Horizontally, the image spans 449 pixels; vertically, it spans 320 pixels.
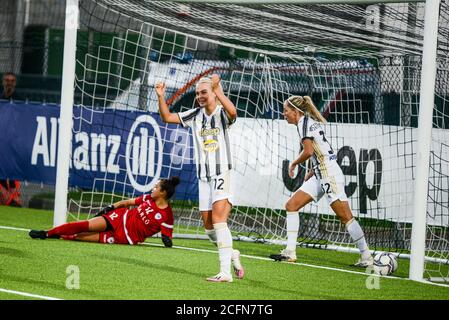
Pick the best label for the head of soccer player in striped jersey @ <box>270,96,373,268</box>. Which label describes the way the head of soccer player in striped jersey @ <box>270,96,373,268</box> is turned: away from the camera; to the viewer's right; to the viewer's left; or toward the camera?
to the viewer's left

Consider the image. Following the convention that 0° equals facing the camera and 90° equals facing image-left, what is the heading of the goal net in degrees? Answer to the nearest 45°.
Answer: approximately 45°

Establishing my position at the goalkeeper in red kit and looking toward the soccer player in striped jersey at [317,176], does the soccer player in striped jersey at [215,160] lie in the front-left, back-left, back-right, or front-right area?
front-right

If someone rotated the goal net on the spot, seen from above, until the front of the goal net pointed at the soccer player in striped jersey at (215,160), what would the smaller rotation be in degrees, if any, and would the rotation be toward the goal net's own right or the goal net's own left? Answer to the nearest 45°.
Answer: approximately 45° to the goal net's own left

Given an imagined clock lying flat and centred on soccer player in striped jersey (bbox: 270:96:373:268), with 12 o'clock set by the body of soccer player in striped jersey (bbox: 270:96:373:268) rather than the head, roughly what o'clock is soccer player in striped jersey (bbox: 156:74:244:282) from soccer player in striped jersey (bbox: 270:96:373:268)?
soccer player in striped jersey (bbox: 156:74:244:282) is roughly at 10 o'clock from soccer player in striped jersey (bbox: 270:96:373:268).

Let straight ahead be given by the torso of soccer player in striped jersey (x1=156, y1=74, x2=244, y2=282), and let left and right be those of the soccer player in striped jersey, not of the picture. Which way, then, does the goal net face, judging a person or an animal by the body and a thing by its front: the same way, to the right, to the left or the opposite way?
the same way

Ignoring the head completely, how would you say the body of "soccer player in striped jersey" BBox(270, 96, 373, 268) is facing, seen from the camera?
to the viewer's left

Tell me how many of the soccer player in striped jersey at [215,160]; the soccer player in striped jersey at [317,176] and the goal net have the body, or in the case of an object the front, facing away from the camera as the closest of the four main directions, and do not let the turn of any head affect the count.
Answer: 0

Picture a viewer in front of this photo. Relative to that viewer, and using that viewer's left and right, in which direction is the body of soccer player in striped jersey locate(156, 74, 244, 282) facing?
facing the viewer and to the left of the viewer

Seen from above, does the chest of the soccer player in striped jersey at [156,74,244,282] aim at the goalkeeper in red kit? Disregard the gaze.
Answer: no

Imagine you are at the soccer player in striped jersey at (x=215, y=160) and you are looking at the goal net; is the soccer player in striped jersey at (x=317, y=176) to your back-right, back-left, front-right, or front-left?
front-right
